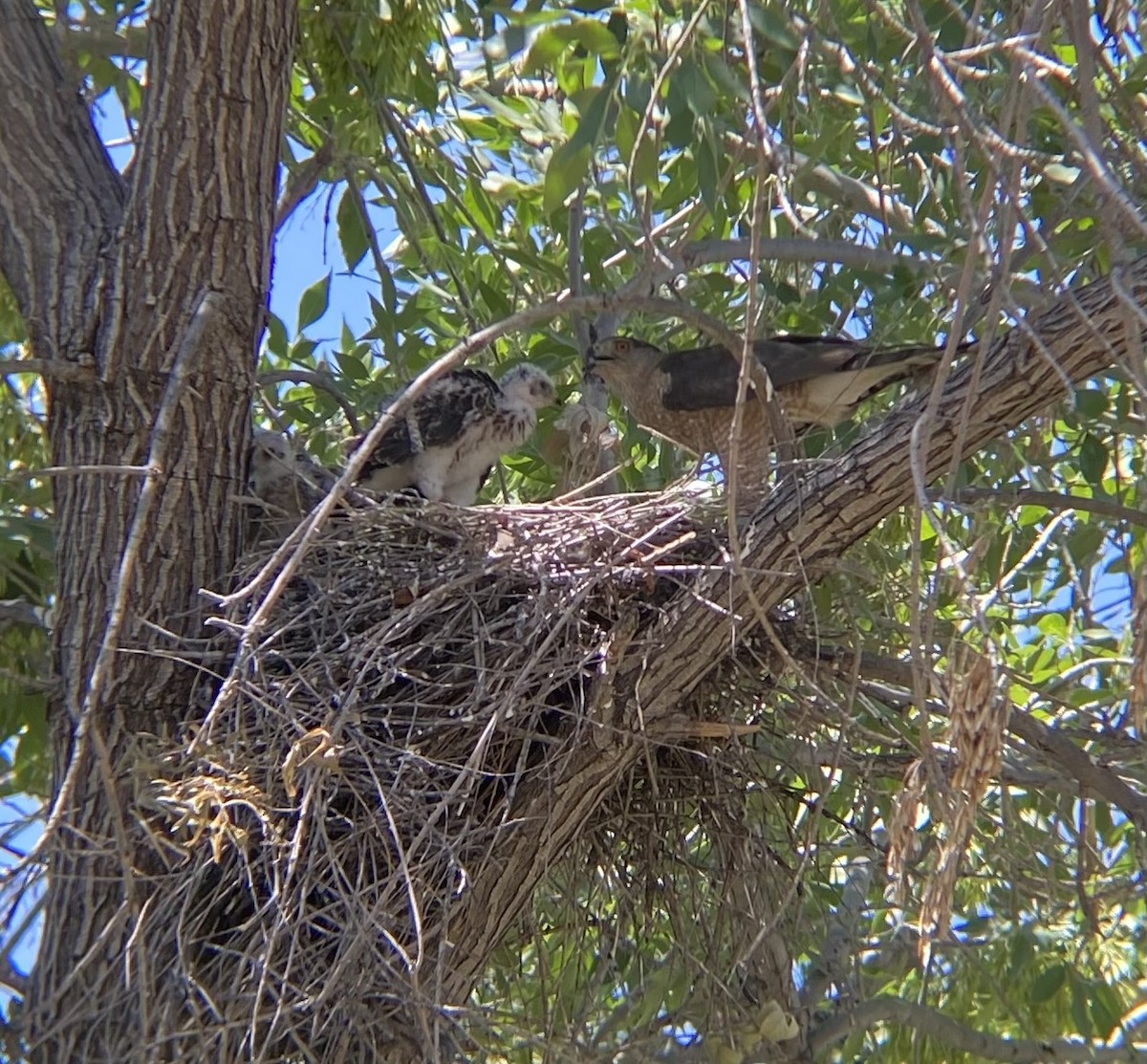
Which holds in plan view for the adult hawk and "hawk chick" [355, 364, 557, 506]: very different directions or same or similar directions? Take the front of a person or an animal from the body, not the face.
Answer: very different directions

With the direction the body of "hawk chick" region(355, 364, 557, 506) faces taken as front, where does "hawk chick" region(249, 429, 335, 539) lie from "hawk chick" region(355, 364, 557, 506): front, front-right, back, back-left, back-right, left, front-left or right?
back-right

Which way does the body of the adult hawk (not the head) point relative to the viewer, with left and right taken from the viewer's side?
facing to the left of the viewer

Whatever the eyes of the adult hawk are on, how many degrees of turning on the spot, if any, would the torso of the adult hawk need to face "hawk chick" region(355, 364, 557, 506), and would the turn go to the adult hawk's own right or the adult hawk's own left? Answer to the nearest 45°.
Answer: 0° — it already faces it

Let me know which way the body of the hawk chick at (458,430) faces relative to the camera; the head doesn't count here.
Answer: to the viewer's right

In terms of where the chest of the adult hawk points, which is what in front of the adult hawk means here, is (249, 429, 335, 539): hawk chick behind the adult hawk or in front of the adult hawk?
in front

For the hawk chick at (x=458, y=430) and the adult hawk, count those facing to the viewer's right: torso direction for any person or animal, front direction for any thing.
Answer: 1
